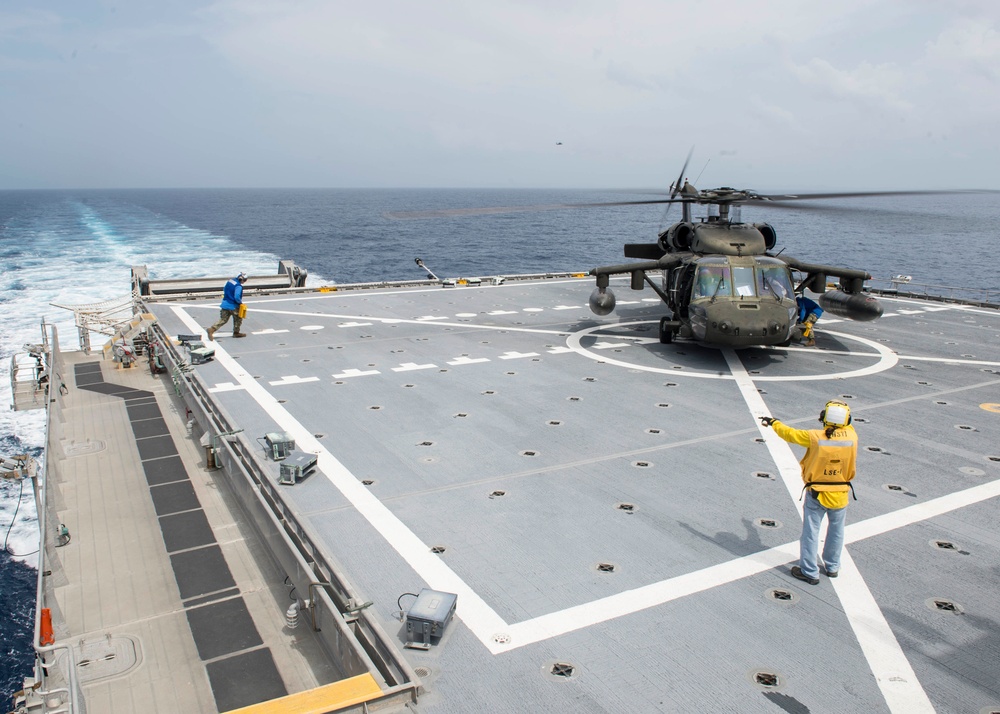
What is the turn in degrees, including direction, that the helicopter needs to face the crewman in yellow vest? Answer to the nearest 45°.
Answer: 0° — it already faces them

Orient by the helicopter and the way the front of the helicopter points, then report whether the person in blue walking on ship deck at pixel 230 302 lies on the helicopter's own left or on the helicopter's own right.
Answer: on the helicopter's own right

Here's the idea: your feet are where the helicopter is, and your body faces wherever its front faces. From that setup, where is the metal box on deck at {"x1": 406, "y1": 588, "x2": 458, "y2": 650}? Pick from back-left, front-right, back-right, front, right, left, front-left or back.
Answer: front

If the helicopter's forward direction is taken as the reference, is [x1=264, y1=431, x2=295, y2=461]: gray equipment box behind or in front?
in front

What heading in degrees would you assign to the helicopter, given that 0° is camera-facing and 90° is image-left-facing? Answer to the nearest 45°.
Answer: approximately 0°

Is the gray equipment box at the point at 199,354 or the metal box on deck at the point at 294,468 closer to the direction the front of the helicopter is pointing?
the metal box on deck

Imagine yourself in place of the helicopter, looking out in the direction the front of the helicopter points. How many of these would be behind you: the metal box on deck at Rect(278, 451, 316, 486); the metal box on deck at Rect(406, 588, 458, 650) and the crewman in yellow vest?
0

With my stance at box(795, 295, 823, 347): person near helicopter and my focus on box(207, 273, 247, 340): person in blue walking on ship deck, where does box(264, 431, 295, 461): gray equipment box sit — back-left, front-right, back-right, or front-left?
front-left

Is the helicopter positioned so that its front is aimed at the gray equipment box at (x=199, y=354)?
no

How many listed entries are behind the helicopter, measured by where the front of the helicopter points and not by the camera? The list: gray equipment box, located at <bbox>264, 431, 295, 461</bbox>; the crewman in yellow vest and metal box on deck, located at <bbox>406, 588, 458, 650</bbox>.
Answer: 0

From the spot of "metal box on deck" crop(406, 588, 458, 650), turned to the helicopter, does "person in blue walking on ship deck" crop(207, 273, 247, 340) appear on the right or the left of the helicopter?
left
